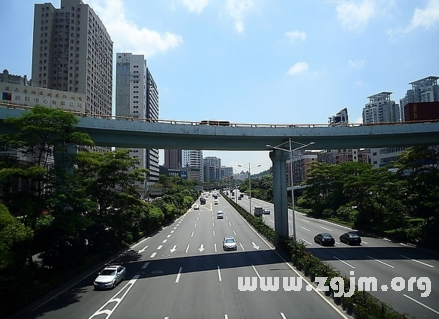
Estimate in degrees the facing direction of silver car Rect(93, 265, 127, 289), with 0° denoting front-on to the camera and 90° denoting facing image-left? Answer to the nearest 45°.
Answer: approximately 45°

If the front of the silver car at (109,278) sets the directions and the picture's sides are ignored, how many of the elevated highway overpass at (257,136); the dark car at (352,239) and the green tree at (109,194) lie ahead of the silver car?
0

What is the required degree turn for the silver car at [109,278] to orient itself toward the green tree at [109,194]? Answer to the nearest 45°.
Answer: approximately 135° to its right

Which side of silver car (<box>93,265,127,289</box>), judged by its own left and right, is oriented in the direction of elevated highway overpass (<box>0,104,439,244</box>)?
back

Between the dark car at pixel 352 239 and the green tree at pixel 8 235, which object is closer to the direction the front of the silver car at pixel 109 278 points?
the green tree

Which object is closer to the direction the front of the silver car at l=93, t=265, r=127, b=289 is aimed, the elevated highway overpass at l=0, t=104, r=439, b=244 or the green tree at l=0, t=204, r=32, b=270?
the green tree

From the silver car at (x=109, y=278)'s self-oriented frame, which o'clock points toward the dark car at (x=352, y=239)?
The dark car is roughly at 7 o'clock from the silver car.

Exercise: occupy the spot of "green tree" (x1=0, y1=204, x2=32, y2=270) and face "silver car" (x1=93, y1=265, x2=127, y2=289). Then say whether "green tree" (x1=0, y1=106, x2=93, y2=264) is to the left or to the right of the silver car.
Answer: left
